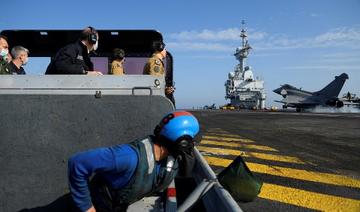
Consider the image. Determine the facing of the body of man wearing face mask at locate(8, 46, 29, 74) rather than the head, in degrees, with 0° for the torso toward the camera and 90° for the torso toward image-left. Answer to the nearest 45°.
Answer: approximately 270°

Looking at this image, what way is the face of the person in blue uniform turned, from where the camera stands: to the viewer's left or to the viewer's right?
to the viewer's right
